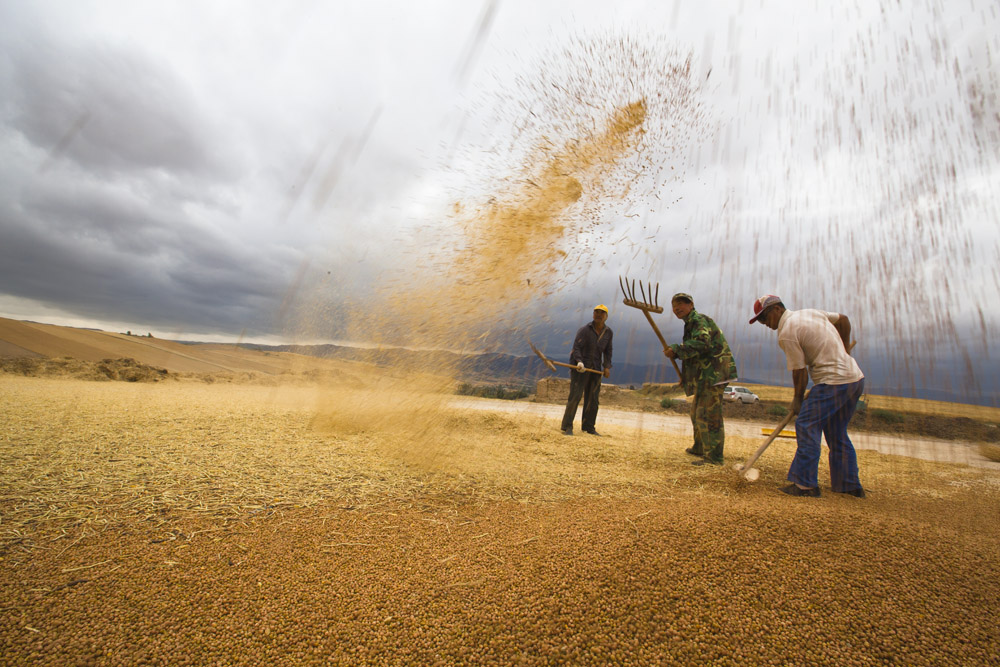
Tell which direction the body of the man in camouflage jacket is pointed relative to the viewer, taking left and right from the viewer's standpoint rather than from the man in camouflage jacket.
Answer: facing to the left of the viewer

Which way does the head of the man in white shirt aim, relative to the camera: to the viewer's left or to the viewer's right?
to the viewer's left

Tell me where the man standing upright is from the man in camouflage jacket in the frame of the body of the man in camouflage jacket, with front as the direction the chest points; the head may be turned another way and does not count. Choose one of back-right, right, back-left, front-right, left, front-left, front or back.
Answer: front-right

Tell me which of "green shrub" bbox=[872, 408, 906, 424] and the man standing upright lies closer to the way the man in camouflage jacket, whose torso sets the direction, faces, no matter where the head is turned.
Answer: the man standing upright

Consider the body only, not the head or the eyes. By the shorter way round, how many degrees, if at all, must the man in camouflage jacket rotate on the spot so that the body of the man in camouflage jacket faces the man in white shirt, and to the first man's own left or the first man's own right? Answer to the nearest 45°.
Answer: approximately 135° to the first man's own left

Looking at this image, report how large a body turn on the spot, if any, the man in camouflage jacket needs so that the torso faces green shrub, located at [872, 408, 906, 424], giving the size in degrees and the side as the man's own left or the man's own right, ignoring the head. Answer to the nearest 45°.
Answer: approximately 135° to the man's own right
